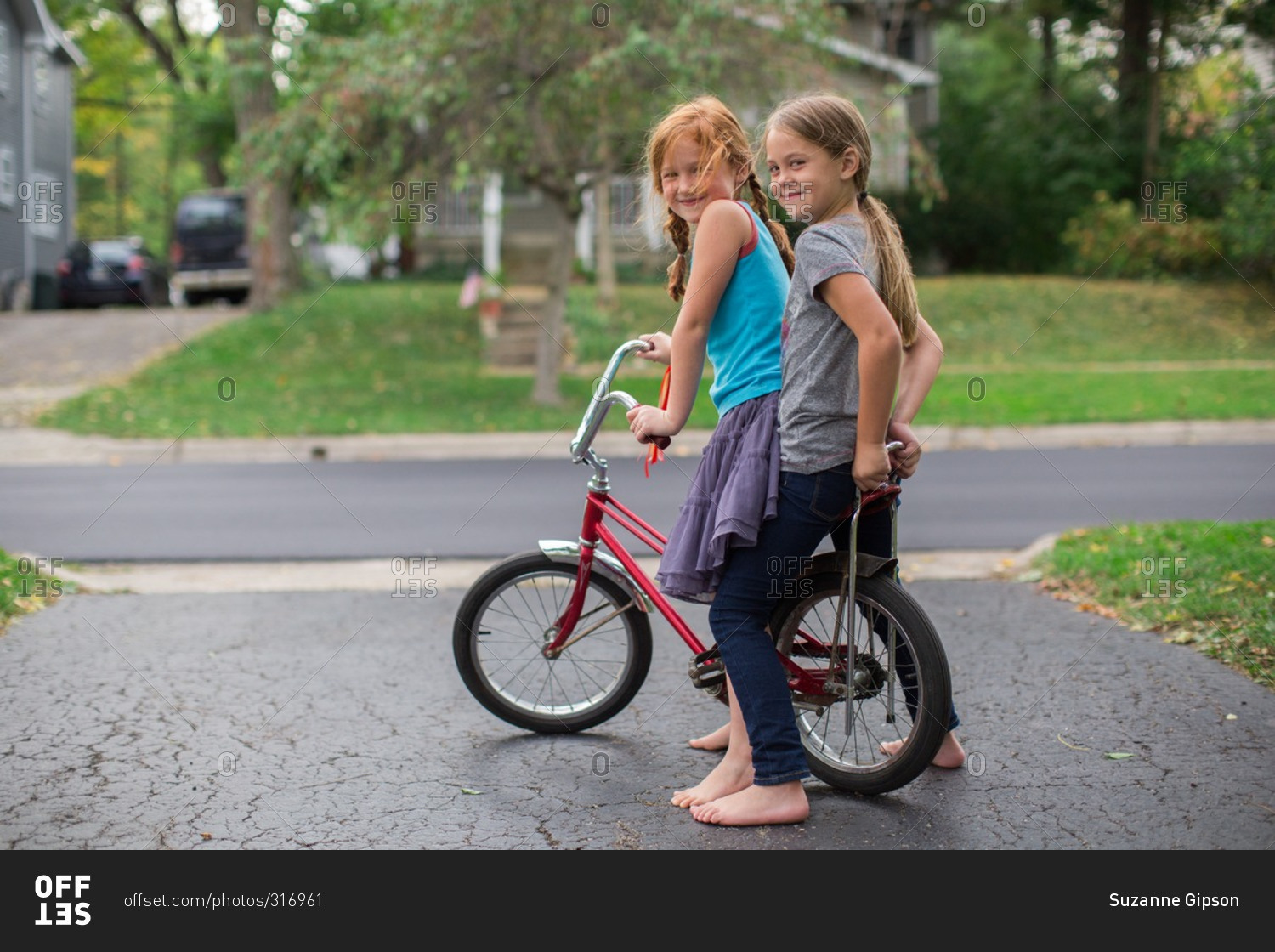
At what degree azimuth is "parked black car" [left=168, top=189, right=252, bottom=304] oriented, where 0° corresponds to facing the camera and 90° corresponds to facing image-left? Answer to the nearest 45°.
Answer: approximately 180°

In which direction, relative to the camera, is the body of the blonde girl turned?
to the viewer's left

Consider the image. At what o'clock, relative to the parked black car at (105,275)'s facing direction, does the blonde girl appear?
The blonde girl is roughly at 6 o'clock from the parked black car.

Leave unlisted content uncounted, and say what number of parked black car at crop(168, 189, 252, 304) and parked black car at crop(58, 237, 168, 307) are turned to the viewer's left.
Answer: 0

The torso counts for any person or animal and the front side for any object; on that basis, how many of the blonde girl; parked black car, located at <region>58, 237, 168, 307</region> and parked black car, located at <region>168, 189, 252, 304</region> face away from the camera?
2

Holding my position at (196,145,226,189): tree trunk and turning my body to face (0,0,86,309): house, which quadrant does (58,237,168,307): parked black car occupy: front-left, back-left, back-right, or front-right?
front-left

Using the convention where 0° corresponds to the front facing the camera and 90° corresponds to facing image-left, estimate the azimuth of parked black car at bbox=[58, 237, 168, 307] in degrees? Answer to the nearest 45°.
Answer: approximately 180°

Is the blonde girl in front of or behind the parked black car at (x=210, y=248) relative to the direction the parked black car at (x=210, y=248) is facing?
behind
